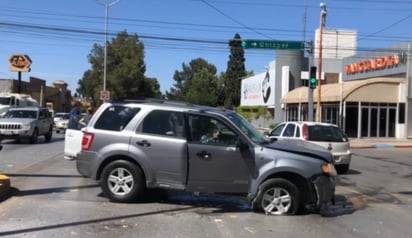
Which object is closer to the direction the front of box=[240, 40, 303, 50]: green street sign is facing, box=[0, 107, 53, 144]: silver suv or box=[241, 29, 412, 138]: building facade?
the silver suv

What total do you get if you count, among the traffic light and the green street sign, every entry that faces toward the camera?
2

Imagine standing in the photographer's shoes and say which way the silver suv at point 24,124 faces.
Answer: facing the viewer and to the left of the viewer

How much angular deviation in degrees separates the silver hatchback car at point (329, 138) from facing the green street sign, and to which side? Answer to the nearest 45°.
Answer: approximately 45° to its right

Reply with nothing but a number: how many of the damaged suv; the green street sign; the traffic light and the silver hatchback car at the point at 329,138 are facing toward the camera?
2

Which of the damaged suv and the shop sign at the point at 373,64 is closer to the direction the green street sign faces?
the damaged suv

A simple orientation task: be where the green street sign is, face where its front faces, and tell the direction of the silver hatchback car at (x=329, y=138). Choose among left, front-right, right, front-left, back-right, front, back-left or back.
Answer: front

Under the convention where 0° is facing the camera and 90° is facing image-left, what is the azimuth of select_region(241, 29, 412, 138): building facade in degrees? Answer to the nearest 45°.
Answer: approximately 45°

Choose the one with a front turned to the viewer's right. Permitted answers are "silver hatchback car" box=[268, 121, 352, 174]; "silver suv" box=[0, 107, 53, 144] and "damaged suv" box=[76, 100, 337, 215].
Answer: the damaged suv

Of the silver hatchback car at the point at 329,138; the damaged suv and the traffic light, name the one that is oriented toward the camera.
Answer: the traffic light

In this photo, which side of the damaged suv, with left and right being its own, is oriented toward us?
right

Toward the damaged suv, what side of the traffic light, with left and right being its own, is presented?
front

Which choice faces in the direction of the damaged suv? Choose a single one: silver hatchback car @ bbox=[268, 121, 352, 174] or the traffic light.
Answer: the traffic light

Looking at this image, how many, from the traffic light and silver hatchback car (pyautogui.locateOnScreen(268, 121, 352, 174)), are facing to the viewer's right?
0

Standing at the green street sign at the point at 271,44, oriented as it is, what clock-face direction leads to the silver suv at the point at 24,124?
The silver suv is roughly at 2 o'clock from the green street sign.

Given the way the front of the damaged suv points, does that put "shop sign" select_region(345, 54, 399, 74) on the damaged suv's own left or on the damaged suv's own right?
on the damaged suv's own left

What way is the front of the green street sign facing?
toward the camera
